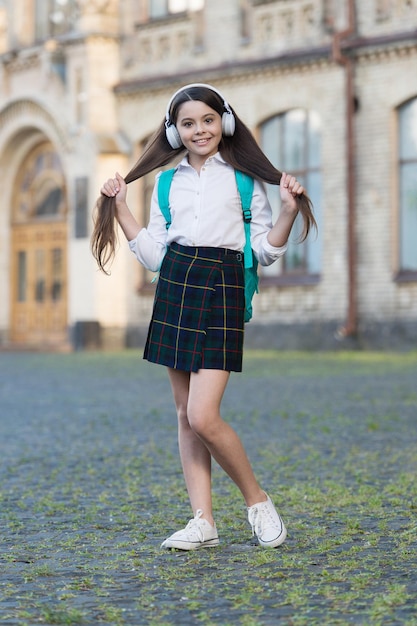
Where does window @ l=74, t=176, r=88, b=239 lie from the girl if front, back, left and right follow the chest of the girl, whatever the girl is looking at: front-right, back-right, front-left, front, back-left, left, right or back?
back

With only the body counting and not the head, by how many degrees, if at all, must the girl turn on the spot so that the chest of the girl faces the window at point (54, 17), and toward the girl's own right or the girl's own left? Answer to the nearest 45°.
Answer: approximately 180°

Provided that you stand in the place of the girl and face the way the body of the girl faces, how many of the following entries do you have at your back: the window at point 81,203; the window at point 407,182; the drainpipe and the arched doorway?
4

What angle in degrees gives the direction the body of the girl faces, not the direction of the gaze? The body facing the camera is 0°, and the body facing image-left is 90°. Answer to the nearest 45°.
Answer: approximately 0°

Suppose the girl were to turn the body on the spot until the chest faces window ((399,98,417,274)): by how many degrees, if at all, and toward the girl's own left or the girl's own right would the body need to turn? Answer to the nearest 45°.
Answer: approximately 180°

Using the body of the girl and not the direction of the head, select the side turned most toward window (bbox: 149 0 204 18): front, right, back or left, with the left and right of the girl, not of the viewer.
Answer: back

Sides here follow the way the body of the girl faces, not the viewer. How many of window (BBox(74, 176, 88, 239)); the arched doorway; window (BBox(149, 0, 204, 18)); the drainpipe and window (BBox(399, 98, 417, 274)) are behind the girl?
5

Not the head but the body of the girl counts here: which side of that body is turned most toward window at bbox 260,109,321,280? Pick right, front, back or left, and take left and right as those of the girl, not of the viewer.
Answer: back

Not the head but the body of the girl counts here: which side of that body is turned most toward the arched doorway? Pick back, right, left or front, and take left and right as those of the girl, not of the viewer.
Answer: back
